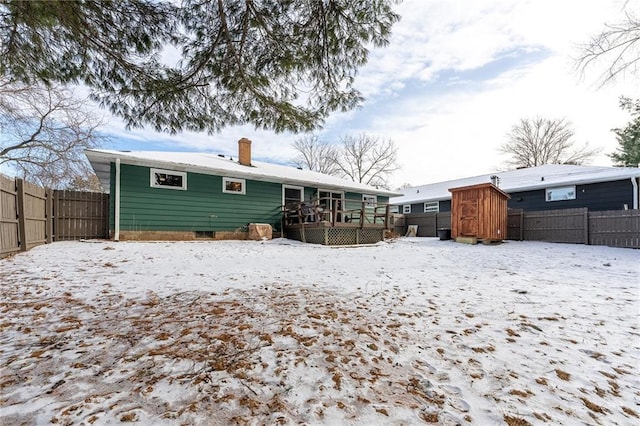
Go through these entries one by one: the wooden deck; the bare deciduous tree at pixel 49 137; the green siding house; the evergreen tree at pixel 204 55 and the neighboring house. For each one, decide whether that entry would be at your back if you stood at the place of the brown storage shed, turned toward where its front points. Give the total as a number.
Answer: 1

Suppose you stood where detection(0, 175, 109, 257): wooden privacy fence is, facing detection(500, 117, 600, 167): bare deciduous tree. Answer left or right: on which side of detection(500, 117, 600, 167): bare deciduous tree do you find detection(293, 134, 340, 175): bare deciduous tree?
left

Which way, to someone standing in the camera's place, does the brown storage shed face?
facing the viewer and to the left of the viewer

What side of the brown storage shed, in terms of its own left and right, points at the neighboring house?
back

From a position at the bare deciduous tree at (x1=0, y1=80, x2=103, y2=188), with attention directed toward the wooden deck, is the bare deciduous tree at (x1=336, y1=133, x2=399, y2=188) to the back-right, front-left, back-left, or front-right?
front-left

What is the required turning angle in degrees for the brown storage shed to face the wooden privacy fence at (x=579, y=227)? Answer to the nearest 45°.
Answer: approximately 135° to its left

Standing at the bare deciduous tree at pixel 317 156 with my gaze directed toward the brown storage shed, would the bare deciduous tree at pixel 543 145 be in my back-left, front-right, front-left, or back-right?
front-left
